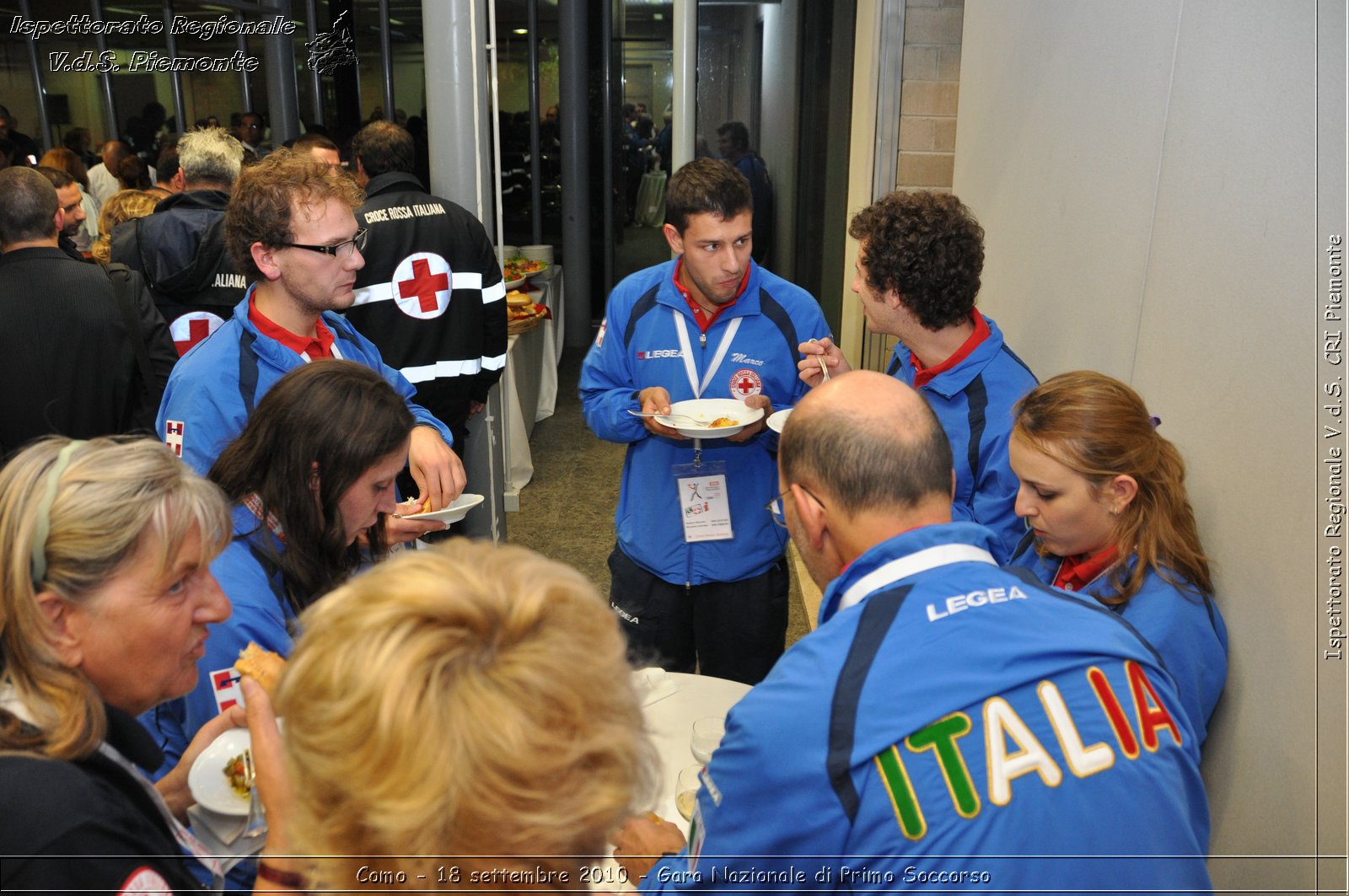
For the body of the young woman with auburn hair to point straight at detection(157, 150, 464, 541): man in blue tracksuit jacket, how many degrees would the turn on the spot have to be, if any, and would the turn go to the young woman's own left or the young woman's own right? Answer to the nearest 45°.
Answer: approximately 45° to the young woman's own right

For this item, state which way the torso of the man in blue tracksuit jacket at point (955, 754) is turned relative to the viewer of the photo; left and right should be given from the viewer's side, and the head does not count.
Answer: facing away from the viewer and to the left of the viewer

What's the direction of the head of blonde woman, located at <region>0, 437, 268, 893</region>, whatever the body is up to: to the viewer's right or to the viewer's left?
to the viewer's right

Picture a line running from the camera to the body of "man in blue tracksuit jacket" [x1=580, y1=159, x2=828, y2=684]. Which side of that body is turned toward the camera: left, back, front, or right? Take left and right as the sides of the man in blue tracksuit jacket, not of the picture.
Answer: front

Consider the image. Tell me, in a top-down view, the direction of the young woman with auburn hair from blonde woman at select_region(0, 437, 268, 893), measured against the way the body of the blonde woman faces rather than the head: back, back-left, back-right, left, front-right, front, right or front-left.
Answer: front

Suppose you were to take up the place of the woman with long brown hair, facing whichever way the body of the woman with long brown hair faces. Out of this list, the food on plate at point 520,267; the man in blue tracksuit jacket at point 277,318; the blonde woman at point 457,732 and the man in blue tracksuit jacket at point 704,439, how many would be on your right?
1

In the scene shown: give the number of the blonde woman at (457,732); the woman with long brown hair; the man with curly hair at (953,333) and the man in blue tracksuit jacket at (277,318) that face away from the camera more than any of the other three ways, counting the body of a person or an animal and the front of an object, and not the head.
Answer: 1

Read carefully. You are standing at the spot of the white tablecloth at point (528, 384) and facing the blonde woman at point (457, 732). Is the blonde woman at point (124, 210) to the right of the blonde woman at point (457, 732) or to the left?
right

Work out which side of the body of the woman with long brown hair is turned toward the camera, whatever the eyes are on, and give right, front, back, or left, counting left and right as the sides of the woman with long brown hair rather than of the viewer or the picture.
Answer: right

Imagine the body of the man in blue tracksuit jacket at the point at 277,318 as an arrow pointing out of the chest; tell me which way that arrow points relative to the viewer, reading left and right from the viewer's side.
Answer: facing the viewer and to the right of the viewer

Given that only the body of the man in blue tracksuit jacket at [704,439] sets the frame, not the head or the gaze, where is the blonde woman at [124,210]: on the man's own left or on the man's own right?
on the man's own right

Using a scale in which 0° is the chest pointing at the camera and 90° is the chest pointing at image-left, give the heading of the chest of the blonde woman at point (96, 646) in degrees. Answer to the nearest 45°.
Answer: approximately 270°

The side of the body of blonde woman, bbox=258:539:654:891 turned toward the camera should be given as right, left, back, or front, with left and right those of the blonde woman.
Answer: back
